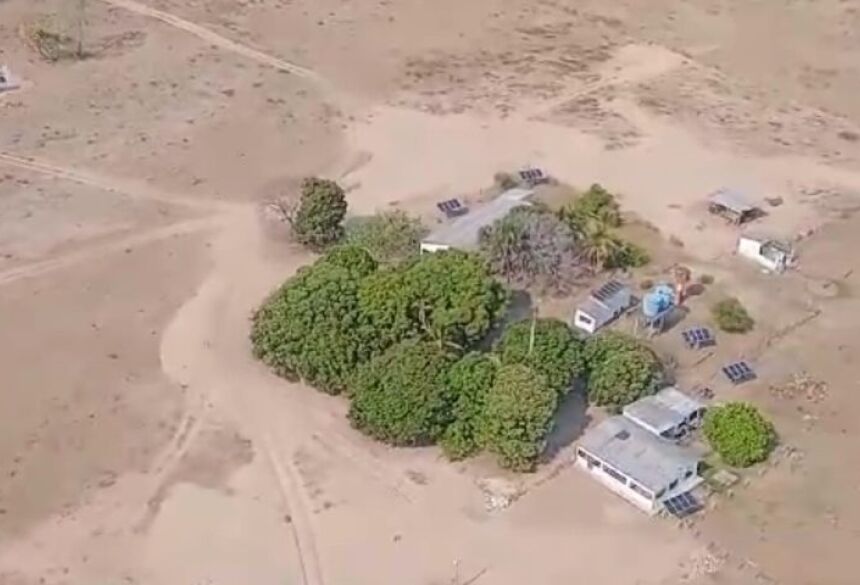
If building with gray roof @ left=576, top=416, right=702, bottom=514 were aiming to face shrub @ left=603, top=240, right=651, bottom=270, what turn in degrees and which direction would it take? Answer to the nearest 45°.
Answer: approximately 135° to its right

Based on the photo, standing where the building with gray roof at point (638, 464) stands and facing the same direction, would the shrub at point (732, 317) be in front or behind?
behind

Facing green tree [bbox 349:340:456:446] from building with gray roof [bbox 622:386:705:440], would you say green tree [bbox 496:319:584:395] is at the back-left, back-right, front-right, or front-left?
front-right

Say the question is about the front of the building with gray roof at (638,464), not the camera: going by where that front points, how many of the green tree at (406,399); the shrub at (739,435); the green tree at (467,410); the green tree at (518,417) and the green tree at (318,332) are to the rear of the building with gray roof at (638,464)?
1

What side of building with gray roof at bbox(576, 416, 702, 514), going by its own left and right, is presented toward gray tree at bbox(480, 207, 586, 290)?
right

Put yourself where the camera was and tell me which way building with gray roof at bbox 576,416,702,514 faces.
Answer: facing the viewer and to the left of the viewer

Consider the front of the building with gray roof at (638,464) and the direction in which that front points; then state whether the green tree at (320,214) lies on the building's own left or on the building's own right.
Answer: on the building's own right

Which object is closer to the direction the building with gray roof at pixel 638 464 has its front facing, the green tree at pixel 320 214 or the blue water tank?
the green tree

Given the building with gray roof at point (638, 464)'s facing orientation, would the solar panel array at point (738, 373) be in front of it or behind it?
behind

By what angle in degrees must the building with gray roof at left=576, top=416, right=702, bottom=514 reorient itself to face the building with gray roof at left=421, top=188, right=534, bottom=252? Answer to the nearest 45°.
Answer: approximately 90° to its right

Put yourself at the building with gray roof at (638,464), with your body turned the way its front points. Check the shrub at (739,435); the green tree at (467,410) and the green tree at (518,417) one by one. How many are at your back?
1

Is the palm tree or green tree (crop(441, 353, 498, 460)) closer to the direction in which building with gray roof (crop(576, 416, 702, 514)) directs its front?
the green tree

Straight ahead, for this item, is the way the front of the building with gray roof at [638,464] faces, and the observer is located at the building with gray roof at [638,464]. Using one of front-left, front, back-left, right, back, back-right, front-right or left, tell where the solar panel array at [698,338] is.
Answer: back-right

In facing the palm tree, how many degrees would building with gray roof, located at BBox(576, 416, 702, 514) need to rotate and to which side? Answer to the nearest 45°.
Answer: approximately 135° to its right

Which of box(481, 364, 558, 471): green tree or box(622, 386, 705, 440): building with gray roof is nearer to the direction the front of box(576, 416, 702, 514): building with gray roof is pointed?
the green tree

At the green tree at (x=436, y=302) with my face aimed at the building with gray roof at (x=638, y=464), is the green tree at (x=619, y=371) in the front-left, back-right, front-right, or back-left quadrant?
front-left

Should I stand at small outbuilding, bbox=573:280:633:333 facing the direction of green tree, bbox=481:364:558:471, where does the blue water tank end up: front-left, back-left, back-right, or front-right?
back-left

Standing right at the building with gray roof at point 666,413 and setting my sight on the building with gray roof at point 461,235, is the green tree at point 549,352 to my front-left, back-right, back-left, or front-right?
front-left
